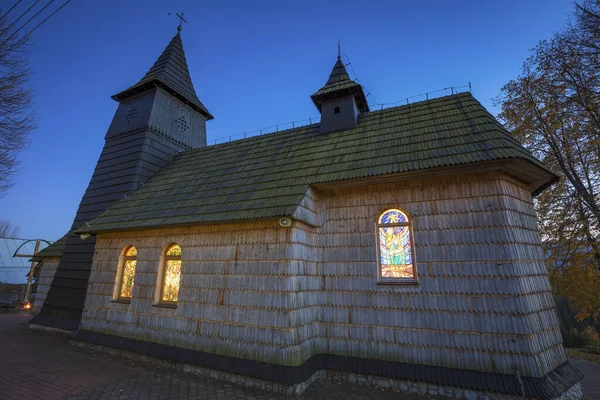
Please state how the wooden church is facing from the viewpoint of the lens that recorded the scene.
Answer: facing away from the viewer and to the left of the viewer

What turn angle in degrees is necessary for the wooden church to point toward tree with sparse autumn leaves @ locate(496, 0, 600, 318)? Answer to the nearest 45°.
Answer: approximately 135° to its right
